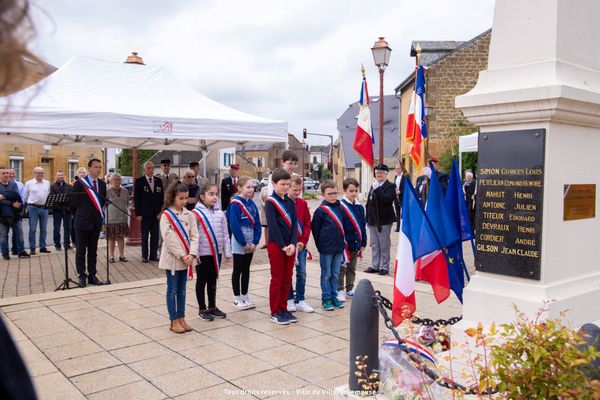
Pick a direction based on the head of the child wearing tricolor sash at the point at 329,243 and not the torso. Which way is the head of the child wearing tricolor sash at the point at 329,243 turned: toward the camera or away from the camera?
toward the camera

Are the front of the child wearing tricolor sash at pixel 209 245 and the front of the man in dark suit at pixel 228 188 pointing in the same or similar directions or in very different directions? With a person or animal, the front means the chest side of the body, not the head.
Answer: same or similar directions

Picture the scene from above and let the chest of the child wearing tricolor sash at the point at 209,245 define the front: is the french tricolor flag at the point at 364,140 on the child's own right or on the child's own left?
on the child's own left

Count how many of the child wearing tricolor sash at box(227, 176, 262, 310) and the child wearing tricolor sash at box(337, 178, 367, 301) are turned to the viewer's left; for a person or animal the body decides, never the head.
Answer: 0

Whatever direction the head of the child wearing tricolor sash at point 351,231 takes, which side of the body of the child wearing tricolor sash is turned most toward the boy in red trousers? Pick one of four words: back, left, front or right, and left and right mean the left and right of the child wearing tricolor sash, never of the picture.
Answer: right

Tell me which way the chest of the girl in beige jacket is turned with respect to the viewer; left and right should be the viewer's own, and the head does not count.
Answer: facing the viewer and to the right of the viewer

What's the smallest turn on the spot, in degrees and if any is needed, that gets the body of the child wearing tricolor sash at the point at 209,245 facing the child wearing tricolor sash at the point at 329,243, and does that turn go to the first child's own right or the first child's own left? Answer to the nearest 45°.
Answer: approximately 45° to the first child's own left

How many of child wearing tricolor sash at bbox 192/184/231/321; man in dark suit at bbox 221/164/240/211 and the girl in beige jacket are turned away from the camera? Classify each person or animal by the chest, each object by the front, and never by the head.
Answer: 0

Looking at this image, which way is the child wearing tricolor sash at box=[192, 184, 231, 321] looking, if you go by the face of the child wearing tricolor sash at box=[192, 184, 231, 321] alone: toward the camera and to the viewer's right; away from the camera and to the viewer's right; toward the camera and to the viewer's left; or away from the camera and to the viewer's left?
toward the camera and to the viewer's right

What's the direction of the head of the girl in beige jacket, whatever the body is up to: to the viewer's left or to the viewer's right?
to the viewer's right

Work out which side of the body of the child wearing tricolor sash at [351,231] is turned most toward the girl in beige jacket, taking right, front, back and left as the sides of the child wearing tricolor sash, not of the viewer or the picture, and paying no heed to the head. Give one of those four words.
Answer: right

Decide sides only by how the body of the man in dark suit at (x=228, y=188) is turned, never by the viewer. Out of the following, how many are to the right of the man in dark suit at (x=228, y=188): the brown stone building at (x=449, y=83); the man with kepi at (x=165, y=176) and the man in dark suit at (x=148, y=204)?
2

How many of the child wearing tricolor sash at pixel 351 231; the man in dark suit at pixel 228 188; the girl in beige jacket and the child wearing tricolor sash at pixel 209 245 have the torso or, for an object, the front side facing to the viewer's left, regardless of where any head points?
0
